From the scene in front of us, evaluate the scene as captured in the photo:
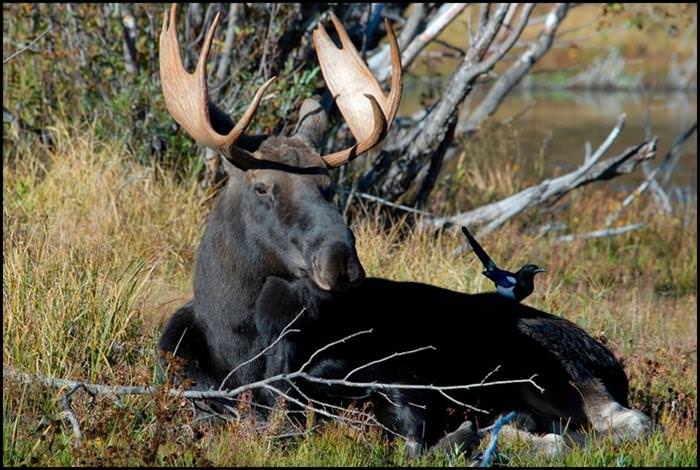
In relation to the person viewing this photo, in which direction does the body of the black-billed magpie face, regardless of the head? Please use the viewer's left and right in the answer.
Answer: facing to the right of the viewer

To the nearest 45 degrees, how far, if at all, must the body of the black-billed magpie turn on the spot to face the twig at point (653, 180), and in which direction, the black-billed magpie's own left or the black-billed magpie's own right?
approximately 90° to the black-billed magpie's own left

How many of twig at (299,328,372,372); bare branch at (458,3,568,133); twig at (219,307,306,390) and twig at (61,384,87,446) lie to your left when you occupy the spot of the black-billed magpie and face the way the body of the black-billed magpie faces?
1

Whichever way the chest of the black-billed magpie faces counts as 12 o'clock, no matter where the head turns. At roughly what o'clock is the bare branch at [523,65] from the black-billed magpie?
The bare branch is roughly at 9 o'clock from the black-billed magpie.

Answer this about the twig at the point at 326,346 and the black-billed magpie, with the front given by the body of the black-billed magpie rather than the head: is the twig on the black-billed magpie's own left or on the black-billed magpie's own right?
on the black-billed magpie's own right

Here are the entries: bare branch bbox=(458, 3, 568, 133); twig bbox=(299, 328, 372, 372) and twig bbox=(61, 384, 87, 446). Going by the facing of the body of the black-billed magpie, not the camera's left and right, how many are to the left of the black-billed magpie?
1

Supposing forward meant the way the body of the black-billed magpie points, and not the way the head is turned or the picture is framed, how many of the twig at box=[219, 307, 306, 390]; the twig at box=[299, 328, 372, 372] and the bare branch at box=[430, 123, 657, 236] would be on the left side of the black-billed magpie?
1

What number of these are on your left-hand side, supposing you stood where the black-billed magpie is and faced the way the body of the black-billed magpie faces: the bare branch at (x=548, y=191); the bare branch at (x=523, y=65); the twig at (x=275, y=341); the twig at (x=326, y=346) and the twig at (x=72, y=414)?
2

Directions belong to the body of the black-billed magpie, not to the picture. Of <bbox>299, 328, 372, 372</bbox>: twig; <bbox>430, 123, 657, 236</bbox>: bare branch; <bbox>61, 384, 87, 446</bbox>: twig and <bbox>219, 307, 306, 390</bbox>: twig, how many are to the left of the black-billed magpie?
1

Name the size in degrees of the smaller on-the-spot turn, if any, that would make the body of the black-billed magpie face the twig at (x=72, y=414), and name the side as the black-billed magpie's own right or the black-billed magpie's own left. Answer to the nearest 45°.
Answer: approximately 135° to the black-billed magpie's own right

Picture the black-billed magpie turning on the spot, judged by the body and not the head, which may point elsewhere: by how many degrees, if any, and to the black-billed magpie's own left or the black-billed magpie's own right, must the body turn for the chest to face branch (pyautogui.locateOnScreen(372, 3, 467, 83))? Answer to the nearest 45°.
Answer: approximately 90° to the black-billed magpie's own left

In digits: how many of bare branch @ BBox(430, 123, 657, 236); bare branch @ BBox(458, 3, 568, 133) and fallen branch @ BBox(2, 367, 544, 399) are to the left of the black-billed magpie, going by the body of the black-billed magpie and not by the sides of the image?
2
